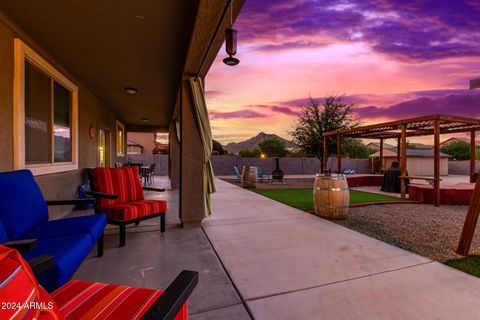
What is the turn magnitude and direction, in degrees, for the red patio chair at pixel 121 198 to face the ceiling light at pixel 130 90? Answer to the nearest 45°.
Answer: approximately 135° to its left

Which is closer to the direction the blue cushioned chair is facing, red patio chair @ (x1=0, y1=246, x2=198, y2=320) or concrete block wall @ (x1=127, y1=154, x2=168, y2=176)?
the red patio chair

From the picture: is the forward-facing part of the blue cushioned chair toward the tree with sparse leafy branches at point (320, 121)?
no

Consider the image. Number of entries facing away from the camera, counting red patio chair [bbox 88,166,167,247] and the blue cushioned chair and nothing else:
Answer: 0

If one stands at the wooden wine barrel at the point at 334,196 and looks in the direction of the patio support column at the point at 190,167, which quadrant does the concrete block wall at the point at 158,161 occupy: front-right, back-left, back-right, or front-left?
front-right

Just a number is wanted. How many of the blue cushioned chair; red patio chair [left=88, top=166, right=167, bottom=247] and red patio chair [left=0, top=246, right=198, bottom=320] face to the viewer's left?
0

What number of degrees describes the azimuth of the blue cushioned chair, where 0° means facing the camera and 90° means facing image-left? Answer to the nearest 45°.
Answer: approximately 315°

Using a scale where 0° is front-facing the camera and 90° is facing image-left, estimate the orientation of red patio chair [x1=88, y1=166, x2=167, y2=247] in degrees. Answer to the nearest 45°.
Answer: approximately 315°

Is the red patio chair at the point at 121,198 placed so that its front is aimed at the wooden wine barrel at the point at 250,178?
no

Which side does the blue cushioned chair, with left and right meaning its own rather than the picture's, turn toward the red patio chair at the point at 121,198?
left

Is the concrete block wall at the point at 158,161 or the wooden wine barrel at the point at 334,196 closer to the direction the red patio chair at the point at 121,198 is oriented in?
the wooden wine barrel

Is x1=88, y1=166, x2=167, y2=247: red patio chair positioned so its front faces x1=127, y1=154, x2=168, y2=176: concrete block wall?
no

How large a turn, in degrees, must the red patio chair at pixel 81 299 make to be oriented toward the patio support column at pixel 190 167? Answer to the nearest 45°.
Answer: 0° — it already faces it

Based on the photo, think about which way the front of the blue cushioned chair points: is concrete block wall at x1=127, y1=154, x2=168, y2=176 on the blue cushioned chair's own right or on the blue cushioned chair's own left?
on the blue cushioned chair's own left

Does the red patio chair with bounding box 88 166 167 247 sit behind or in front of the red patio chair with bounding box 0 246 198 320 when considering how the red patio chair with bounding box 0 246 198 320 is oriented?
in front

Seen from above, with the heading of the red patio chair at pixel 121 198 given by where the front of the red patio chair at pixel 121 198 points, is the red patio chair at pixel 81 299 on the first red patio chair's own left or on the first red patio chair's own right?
on the first red patio chair's own right

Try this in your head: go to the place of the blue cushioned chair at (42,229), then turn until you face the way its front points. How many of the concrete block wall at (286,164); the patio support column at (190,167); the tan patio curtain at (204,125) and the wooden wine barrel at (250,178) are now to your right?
0

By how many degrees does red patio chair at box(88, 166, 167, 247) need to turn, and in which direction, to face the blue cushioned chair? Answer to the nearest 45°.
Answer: approximately 90° to its right
